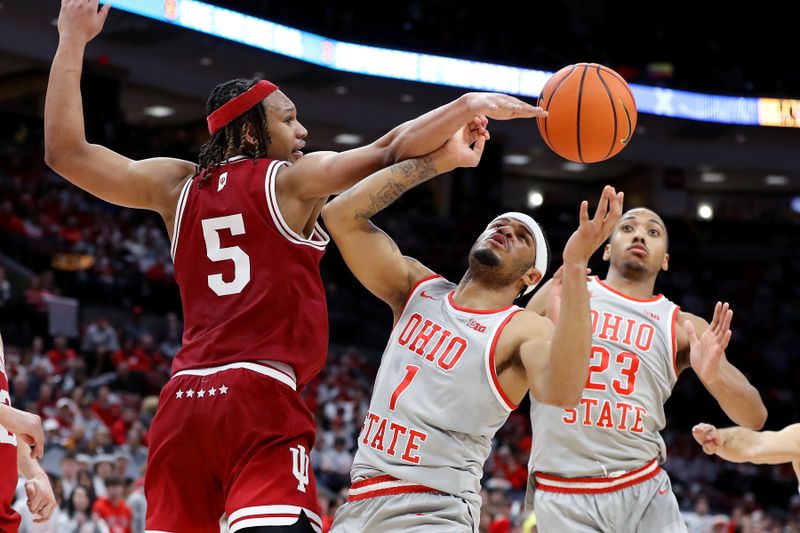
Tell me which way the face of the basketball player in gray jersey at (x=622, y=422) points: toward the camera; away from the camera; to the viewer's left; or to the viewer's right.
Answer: toward the camera

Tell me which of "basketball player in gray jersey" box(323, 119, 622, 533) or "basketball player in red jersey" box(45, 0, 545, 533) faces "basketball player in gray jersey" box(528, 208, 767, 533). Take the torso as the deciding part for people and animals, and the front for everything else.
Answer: the basketball player in red jersey

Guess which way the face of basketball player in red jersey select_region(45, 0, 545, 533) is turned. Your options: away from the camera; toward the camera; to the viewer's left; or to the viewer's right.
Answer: to the viewer's right

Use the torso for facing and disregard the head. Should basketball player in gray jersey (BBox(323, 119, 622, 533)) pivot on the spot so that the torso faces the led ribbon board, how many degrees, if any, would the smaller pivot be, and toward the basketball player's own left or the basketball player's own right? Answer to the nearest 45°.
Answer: approximately 135° to the basketball player's own right

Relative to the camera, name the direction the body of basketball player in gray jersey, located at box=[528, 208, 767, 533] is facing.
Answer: toward the camera

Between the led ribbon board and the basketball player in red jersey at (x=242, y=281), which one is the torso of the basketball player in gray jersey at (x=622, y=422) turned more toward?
the basketball player in red jersey

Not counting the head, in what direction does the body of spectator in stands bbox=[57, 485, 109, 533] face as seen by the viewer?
toward the camera
